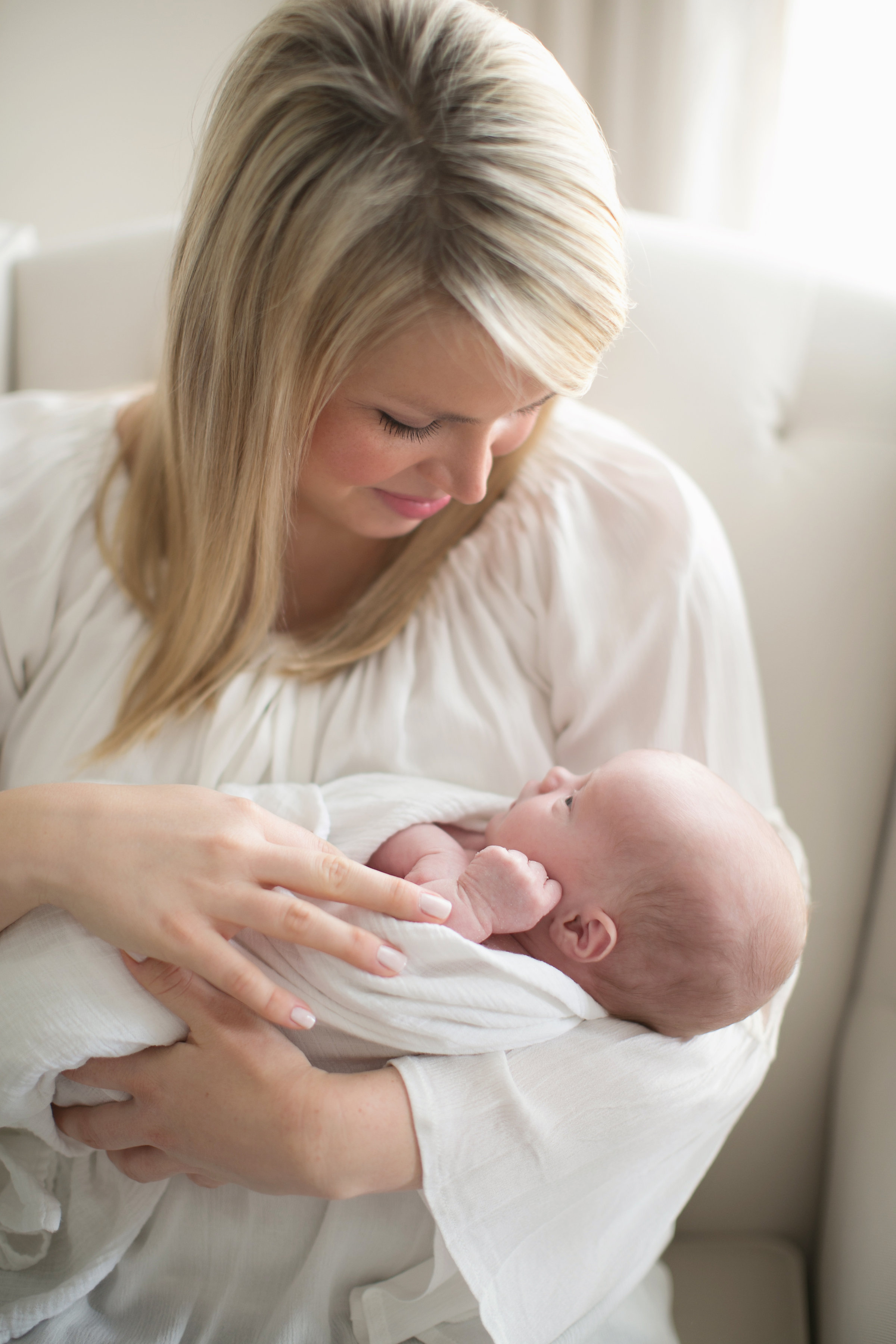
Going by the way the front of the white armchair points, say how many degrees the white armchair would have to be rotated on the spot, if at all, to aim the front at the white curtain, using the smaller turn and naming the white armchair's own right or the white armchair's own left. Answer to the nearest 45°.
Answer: approximately 180°

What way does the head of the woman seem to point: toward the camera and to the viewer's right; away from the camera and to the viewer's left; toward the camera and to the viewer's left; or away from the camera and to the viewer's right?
toward the camera and to the viewer's right

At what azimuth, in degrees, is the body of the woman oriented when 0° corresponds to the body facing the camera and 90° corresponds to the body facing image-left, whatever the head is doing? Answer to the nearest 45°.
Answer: approximately 0°
